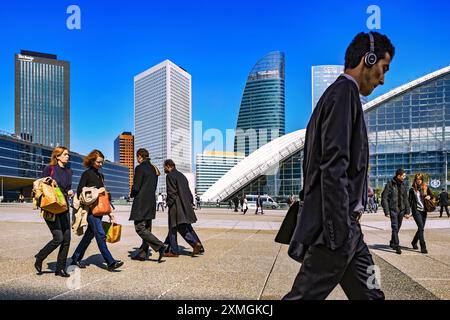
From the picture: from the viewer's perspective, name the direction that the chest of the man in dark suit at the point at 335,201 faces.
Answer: to the viewer's right

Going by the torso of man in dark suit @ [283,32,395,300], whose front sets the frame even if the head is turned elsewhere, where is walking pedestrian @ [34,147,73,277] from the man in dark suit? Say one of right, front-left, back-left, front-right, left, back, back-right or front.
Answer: back-left

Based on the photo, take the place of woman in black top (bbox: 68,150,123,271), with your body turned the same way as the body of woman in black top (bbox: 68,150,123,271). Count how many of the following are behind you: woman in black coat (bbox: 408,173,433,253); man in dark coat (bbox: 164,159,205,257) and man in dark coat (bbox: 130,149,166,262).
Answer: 0

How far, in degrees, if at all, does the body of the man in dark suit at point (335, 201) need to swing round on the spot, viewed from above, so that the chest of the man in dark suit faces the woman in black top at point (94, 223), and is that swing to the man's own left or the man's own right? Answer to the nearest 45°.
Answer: approximately 135° to the man's own left

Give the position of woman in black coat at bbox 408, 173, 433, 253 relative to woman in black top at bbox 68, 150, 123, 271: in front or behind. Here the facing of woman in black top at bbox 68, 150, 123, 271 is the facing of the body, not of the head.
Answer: in front

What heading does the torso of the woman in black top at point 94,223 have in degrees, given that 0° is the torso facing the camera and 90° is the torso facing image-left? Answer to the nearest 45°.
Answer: approximately 270°

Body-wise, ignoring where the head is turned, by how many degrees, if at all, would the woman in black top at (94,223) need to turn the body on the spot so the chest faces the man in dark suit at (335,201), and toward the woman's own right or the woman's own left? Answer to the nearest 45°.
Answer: approximately 90° to the woman's own right

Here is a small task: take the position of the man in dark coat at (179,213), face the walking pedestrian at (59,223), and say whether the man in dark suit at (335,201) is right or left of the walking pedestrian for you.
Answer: left

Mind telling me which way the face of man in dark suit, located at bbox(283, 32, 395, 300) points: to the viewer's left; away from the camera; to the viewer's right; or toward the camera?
to the viewer's right

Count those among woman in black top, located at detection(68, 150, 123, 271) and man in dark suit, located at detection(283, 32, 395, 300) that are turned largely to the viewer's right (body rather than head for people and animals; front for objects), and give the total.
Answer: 2

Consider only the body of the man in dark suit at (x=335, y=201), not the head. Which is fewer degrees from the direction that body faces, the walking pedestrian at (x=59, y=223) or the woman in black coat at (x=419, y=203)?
the woman in black coat

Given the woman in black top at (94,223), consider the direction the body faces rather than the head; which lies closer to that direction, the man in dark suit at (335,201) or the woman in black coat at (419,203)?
the woman in black coat
